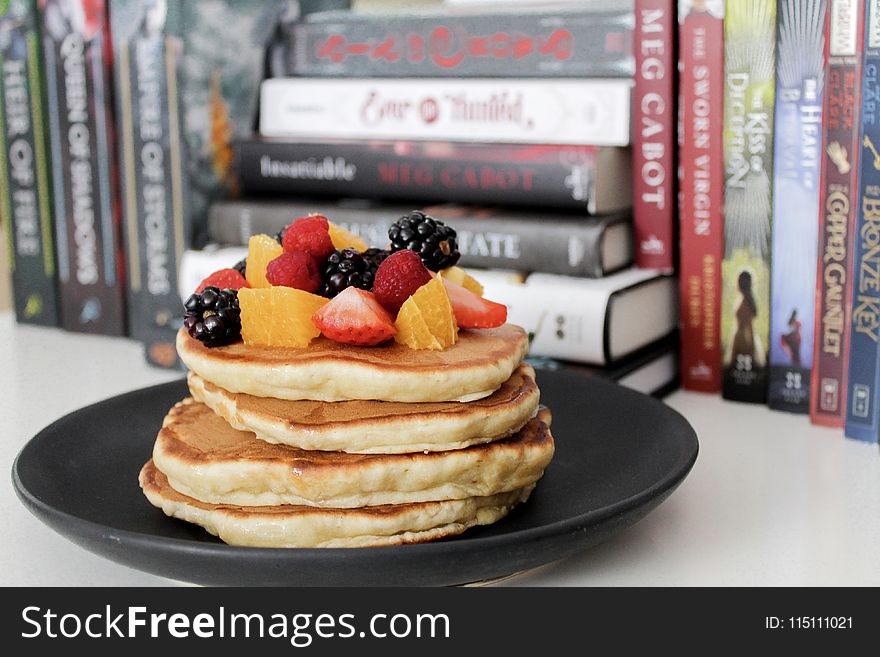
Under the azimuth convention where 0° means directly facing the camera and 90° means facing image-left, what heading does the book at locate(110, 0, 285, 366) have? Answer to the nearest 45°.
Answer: approximately 315°
